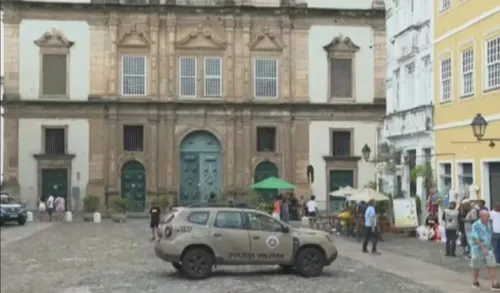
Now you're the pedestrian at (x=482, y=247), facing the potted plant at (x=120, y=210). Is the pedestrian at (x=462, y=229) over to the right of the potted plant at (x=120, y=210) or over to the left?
right
